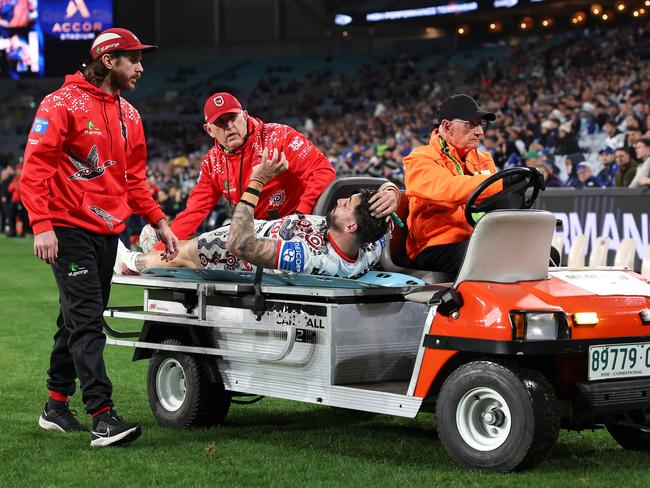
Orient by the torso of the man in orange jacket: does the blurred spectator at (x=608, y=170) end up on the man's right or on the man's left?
on the man's left

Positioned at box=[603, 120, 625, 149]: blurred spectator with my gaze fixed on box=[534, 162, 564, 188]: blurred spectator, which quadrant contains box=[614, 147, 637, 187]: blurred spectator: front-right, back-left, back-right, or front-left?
front-left

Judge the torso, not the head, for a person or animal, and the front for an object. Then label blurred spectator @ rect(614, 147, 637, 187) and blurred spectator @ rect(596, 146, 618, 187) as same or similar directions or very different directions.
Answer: same or similar directions

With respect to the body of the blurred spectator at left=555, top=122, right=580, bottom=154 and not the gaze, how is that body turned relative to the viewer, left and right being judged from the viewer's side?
facing the viewer and to the left of the viewer

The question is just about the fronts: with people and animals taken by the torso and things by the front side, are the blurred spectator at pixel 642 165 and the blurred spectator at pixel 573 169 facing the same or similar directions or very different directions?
same or similar directions

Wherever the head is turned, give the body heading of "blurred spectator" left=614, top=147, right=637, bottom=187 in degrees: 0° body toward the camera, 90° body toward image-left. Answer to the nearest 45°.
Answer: approximately 45°

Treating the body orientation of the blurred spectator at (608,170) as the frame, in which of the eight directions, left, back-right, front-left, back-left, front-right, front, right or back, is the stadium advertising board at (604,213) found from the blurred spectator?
front-left

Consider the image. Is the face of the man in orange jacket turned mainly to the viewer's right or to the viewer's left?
to the viewer's right

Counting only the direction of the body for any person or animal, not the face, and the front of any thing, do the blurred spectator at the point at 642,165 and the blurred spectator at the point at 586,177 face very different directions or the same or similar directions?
same or similar directions

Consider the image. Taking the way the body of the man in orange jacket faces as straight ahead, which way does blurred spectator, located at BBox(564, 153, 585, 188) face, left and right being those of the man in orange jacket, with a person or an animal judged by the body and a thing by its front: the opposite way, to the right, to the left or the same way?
to the right

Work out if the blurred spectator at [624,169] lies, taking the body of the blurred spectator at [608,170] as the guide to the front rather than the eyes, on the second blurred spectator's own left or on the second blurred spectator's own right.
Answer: on the second blurred spectator's own left

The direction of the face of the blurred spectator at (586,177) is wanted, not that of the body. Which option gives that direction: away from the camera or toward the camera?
toward the camera

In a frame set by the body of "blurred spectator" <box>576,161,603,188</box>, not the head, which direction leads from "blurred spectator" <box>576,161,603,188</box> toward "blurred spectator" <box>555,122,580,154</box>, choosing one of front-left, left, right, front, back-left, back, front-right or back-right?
back-right
